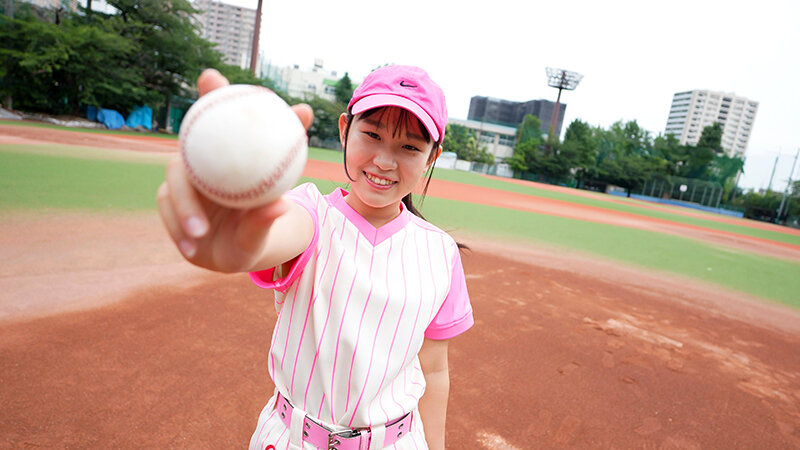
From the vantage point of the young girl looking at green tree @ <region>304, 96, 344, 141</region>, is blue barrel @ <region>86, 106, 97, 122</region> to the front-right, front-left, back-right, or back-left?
front-left

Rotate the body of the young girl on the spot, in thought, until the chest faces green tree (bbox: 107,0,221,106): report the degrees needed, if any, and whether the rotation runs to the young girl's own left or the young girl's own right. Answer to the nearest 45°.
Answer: approximately 180°

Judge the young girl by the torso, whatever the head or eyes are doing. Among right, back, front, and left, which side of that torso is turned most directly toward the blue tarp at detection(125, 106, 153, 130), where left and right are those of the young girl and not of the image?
back

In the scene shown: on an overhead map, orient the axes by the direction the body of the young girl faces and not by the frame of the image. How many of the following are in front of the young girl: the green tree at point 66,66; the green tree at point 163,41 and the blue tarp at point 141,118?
0

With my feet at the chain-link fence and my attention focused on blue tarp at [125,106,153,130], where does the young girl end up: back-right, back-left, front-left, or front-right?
front-left

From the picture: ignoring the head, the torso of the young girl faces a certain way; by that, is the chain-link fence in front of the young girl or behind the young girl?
behind

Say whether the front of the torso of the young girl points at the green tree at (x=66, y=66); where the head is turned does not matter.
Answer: no

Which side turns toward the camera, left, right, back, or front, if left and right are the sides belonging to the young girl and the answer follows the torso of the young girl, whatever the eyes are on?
front

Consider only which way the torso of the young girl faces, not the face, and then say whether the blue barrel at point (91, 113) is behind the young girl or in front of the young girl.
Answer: behind

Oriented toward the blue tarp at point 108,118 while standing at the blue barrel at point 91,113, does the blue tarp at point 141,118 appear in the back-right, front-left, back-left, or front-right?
front-left

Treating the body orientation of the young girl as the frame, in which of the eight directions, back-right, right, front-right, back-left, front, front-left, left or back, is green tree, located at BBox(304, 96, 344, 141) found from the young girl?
back

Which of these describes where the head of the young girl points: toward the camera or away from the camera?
toward the camera
